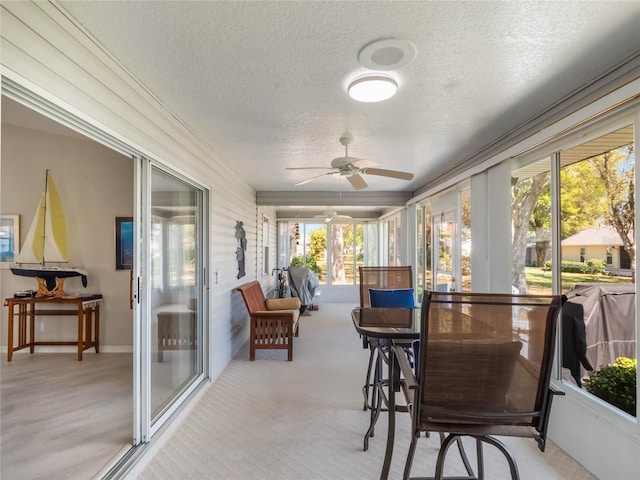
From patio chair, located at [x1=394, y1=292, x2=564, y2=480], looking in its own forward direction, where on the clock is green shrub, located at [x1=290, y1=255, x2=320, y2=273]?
The green shrub is roughly at 11 o'clock from the patio chair.

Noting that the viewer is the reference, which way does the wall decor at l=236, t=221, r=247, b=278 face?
facing to the right of the viewer

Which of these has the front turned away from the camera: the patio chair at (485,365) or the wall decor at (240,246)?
the patio chair

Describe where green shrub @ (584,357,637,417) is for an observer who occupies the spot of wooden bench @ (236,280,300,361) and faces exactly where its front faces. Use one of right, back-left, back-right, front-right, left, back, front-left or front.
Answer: front-right

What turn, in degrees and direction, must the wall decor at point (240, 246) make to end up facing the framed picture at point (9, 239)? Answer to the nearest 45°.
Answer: approximately 180°

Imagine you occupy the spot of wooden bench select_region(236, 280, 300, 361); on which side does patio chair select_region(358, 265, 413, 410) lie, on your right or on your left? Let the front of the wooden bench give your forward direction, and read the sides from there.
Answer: on your right

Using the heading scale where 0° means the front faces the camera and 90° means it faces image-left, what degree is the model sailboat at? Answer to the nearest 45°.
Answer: approximately 90°

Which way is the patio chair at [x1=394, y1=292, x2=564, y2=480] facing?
away from the camera

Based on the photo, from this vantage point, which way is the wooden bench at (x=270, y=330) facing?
to the viewer's right

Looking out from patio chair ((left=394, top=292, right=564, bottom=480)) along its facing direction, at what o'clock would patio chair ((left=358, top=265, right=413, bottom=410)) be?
patio chair ((left=358, top=265, right=413, bottom=410)) is roughly at 11 o'clock from patio chair ((left=394, top=292, right=564, bottom=480)).
